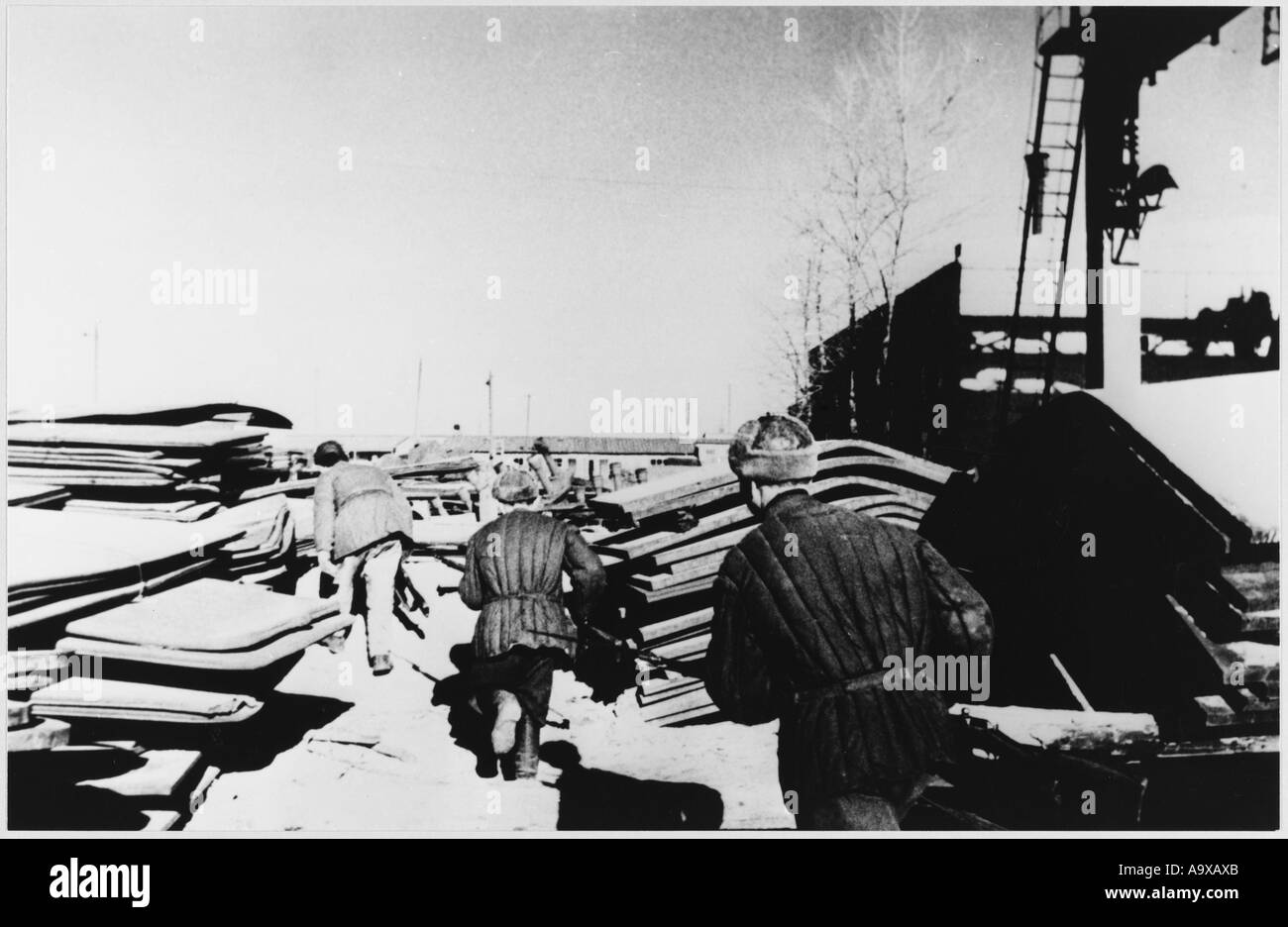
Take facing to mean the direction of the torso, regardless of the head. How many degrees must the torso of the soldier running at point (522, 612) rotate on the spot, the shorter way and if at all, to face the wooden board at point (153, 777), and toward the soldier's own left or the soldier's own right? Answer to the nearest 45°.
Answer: approximately 90° to the soldier's own left

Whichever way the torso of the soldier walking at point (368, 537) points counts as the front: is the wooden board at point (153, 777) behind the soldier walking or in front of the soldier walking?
behind

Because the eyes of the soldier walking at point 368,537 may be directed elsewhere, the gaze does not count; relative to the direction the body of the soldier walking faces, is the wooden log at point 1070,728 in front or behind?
behind

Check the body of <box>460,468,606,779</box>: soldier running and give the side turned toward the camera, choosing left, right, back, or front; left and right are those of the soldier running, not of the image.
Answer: back

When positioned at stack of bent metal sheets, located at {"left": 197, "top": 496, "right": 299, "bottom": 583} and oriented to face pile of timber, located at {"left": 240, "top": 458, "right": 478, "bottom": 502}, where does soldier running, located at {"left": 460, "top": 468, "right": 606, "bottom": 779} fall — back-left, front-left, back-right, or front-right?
back-right

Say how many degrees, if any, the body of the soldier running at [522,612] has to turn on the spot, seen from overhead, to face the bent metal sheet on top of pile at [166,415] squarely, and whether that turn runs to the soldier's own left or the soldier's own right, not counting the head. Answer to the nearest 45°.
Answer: approximately 45° to the soldier's own left

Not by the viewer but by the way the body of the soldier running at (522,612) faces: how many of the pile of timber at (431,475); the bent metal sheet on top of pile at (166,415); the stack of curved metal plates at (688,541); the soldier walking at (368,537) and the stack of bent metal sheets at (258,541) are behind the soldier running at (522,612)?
0

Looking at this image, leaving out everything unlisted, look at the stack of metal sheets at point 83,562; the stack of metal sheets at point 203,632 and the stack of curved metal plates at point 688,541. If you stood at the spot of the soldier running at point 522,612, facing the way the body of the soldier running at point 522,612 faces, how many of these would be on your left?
2

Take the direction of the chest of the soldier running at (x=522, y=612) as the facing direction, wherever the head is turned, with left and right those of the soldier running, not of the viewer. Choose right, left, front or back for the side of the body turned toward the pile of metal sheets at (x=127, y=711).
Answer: left

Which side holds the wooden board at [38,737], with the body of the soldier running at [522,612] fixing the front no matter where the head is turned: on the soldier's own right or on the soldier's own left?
on the soldier's own left

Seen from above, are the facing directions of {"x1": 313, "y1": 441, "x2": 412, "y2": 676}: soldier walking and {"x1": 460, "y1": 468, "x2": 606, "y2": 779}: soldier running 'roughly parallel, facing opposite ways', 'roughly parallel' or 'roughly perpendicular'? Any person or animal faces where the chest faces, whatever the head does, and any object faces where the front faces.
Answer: roughly parallel

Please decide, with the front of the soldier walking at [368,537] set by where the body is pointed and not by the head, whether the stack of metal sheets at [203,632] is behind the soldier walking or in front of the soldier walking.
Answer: behind

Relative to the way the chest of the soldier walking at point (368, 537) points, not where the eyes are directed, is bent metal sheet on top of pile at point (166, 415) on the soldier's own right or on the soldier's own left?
on the soldier's own left

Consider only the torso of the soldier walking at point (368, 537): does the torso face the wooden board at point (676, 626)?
no

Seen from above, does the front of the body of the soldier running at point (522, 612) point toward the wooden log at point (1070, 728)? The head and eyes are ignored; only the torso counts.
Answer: no

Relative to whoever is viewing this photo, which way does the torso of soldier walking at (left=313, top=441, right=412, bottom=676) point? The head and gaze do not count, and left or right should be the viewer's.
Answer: facing away from the viewer

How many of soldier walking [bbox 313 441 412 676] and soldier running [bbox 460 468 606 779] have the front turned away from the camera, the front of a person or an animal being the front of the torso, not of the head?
2
